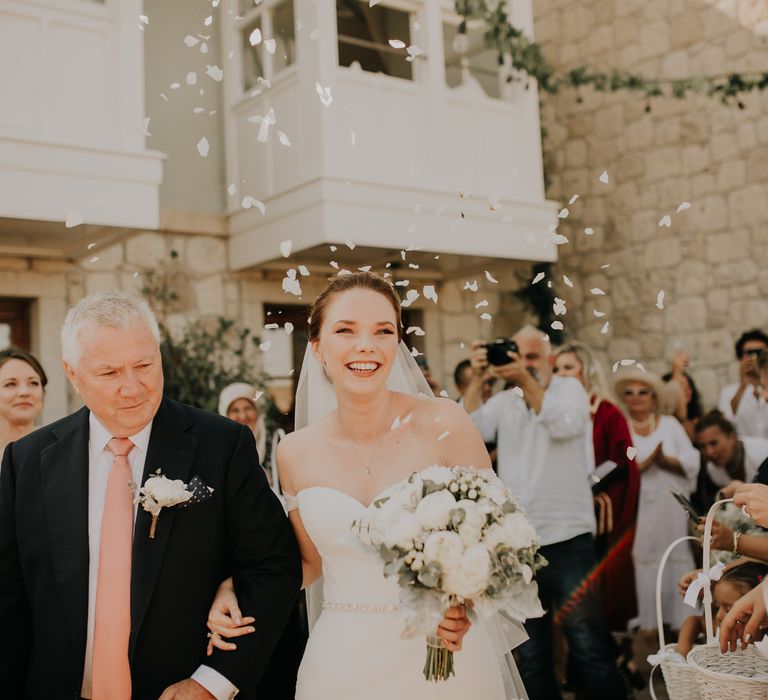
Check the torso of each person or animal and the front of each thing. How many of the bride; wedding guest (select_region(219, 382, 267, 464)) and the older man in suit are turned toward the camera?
3

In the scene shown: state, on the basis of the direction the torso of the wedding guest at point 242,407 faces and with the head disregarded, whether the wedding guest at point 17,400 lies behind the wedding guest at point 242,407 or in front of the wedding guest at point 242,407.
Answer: in front

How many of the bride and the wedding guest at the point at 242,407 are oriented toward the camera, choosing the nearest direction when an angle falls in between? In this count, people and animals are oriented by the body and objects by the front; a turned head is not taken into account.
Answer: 2

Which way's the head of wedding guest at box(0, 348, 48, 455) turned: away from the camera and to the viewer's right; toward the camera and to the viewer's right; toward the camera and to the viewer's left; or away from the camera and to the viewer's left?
toward the camera and to the viewer's right

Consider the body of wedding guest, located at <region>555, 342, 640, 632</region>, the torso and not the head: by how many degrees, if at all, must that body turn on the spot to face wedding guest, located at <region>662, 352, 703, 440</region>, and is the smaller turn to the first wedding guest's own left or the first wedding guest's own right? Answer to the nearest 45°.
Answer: approximately 135° to the first wedding guest's own right

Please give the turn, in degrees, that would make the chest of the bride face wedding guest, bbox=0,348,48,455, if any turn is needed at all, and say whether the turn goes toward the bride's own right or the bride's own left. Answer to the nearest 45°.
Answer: approximately 135° to the bride's own right

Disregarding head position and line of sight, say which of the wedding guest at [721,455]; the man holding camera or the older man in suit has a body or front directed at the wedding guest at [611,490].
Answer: the wedding guest at [721,455]

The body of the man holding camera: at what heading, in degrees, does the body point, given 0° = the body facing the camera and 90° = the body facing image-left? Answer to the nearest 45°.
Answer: approximately 45°

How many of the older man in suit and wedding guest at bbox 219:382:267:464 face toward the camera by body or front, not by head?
2

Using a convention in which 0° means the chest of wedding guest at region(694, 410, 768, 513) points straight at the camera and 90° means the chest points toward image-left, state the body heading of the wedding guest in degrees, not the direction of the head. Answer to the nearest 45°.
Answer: approximately 45°

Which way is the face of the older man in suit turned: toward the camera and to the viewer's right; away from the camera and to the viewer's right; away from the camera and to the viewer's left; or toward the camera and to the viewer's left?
toward the camera and to the viewer's right
